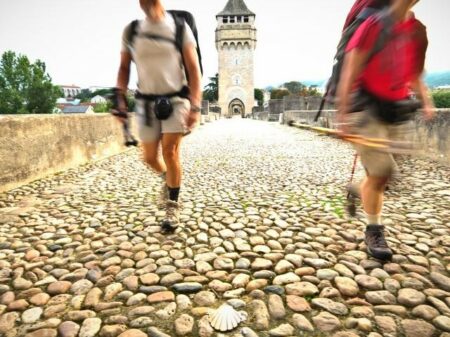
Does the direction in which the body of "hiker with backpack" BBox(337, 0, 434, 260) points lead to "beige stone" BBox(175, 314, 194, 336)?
no

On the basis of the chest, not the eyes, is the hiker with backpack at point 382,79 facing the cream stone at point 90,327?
no

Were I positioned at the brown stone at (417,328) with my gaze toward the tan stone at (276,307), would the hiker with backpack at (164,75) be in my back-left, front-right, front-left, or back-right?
front-right

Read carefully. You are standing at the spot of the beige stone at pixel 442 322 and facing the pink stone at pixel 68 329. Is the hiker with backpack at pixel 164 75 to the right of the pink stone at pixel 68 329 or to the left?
right
